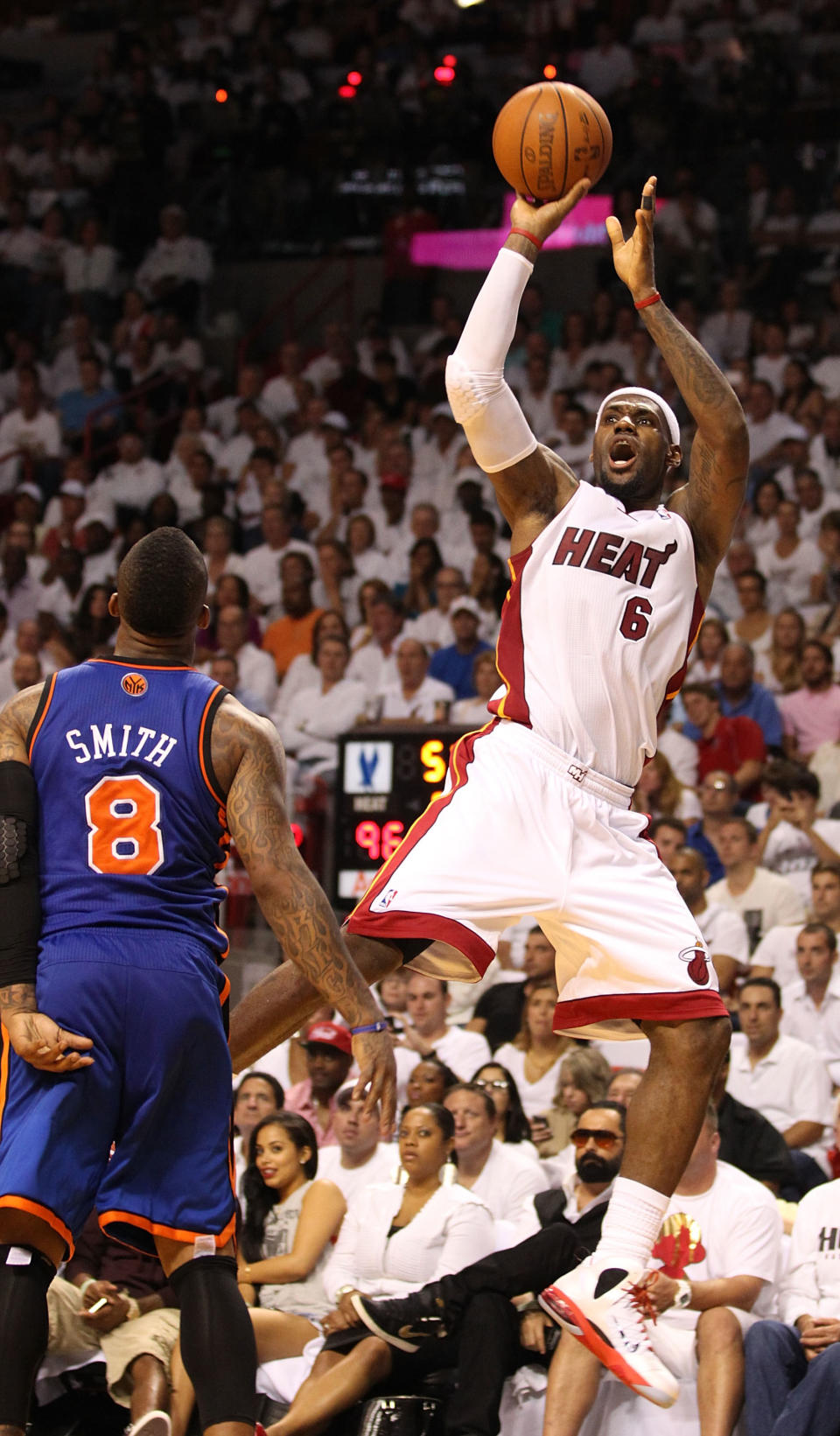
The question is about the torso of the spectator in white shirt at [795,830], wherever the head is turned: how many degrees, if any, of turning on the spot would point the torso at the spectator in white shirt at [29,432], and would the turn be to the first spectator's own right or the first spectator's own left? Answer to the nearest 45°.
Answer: approximately 135° to the first spectator's own right

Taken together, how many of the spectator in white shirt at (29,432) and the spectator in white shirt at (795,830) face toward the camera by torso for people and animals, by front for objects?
2

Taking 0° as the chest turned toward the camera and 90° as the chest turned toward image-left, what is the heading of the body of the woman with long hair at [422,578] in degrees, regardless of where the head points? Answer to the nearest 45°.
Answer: approximately 45°

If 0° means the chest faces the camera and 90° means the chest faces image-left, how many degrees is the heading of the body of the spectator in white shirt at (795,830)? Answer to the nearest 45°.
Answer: approximately 0°

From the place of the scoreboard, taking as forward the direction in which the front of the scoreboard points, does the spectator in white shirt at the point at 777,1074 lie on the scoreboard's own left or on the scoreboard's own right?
on the scoreboard's own left

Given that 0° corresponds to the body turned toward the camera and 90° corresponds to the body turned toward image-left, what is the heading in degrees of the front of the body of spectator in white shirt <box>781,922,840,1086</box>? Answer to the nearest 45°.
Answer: approximately 45°

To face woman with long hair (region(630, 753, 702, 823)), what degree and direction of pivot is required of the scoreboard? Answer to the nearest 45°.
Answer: approximately 135° to its left

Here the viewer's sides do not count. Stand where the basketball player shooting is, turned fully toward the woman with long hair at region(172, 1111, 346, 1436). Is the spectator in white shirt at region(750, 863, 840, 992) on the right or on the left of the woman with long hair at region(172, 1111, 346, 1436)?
right

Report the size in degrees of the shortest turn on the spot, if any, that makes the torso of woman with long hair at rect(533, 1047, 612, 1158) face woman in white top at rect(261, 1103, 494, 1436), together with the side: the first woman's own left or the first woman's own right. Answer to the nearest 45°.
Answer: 0° — they already face them

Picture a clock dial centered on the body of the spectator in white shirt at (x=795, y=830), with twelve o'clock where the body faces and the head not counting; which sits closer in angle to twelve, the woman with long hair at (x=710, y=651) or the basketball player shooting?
the basketball player shooting

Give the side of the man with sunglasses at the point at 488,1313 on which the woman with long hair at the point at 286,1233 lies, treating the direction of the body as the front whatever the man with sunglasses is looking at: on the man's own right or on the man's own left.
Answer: on the man's own right
